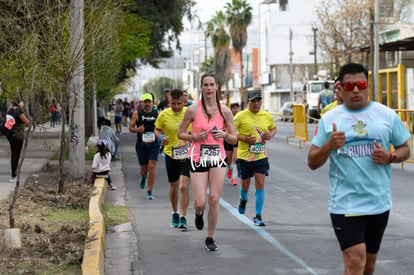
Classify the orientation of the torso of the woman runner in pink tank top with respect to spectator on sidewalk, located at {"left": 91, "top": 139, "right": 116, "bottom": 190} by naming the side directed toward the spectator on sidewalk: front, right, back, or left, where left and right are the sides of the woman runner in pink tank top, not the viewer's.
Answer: back

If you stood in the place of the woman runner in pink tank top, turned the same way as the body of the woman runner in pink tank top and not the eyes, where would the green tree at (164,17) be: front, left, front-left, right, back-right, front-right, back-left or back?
back

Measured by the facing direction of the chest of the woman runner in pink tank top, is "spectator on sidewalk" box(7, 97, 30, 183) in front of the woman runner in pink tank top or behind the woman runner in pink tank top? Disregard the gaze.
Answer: behind

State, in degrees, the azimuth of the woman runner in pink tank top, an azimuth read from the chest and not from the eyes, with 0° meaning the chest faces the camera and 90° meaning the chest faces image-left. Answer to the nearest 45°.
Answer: approximately 0°

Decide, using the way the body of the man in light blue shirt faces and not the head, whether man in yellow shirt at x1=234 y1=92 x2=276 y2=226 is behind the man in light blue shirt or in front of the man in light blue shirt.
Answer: behind

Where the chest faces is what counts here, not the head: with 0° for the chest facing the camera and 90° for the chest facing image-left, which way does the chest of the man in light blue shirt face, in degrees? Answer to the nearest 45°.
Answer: approximately 0°

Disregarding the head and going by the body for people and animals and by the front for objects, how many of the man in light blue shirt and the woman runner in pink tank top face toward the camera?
2

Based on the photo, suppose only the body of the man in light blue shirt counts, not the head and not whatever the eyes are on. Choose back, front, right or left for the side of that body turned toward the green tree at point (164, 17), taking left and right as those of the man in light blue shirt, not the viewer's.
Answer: back

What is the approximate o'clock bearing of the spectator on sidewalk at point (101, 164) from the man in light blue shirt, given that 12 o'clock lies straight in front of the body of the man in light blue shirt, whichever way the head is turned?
The spectator on sidewalk is roughly at 5 o'clock from the man in light blue shirt.
